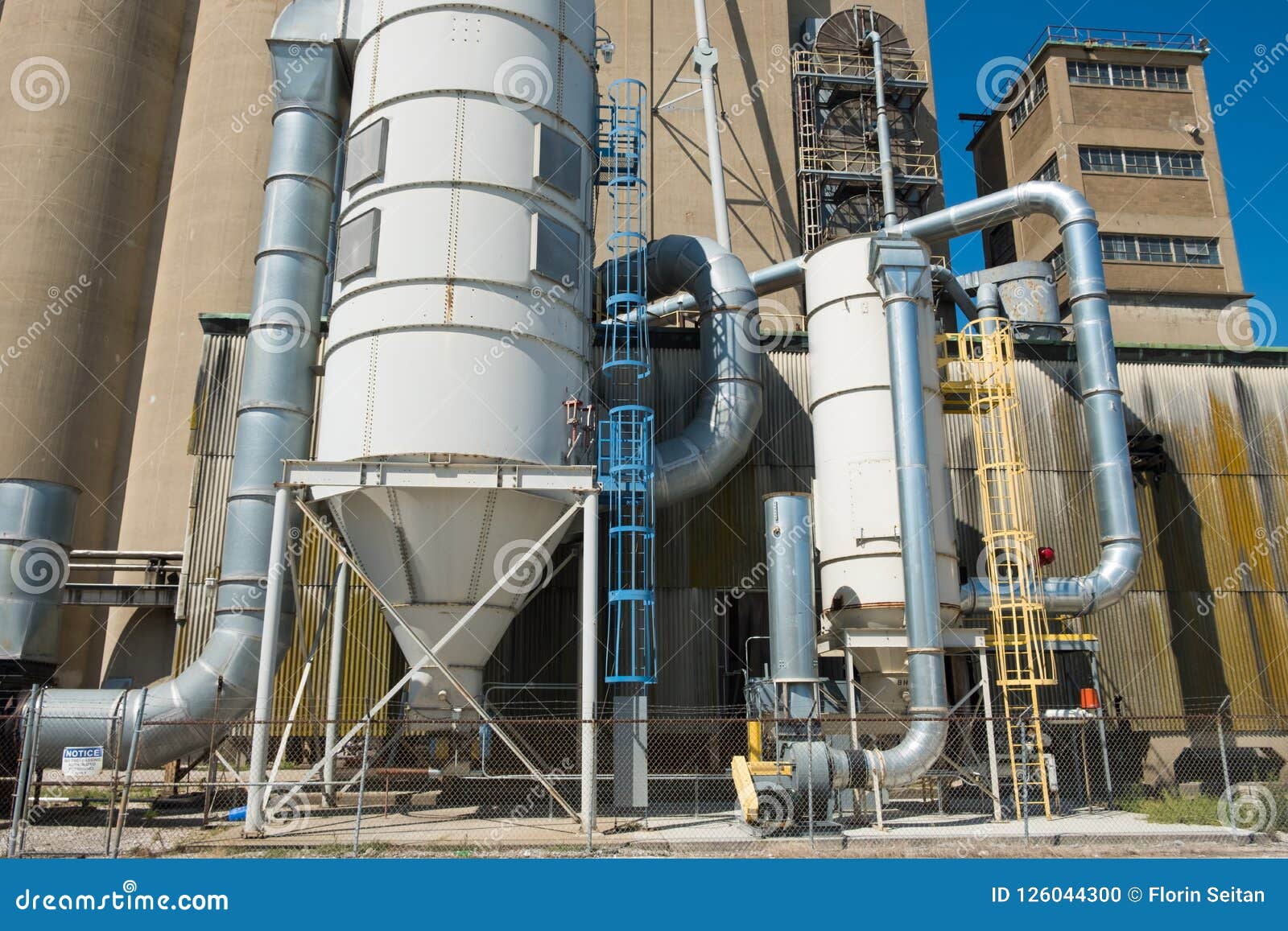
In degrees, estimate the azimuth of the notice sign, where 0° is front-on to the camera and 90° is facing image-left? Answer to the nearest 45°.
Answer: approximately 0°

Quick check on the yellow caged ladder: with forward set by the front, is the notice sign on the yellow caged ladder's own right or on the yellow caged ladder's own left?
on the yellow caged ladder's own right

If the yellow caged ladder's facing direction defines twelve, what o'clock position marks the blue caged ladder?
The blue caged ladder is roughly at 2 o'clock from the yellow caged ladder.

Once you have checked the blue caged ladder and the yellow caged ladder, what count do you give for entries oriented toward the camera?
2

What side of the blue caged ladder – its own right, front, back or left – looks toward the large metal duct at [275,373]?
right

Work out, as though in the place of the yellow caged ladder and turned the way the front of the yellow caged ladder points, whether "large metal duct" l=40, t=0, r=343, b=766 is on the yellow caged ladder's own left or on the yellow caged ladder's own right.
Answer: on the yellow caged ladder's own right

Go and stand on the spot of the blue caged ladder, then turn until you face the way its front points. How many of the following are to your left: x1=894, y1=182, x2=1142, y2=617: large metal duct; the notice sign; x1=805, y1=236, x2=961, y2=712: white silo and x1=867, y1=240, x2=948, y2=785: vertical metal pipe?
3

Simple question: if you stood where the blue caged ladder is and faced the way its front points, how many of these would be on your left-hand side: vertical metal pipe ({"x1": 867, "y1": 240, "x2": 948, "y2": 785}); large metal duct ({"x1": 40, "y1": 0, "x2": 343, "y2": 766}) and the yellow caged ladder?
2

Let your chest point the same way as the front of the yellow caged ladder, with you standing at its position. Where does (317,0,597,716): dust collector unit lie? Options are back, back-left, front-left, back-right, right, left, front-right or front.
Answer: front-right

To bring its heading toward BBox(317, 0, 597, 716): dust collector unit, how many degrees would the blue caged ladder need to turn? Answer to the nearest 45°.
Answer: approximately 45° to its right

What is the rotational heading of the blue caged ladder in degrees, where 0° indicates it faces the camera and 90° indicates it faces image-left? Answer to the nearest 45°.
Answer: approximately 0°

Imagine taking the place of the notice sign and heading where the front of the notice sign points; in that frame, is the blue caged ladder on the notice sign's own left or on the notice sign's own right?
on the notice sign's own left

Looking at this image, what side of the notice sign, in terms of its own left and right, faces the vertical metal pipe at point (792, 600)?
left

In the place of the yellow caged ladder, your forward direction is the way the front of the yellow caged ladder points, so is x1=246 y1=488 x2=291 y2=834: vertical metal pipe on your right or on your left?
on your right
